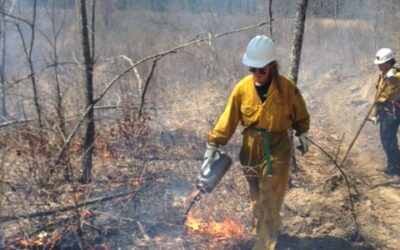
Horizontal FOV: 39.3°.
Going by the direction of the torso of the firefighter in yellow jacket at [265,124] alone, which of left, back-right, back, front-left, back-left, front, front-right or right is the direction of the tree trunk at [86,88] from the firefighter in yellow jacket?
back-right

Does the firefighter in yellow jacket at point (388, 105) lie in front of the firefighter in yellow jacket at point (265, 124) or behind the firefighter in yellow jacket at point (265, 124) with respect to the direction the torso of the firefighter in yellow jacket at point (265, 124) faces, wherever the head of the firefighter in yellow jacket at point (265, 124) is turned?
behind

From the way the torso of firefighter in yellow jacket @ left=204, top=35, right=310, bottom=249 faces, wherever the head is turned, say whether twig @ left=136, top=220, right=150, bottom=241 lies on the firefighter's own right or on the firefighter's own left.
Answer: on the firefighter's own right

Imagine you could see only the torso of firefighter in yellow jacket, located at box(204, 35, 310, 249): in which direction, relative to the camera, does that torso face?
toward the camera

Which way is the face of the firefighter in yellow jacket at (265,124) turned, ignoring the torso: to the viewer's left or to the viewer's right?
to the viewer's left
